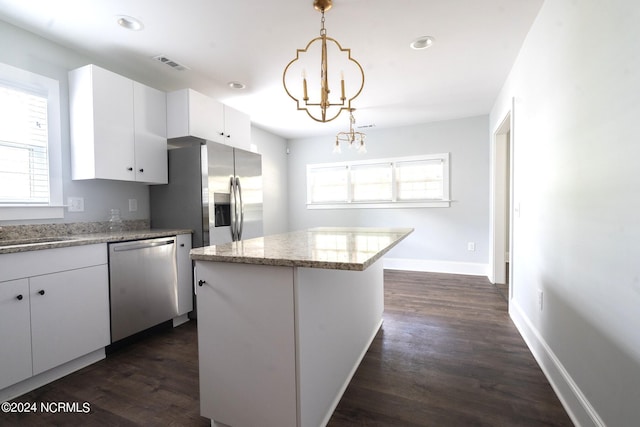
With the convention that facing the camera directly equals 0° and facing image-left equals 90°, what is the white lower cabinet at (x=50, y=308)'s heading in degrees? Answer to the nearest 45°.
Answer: approximately 315°

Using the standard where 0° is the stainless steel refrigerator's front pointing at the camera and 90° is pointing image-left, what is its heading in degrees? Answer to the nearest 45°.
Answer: approximately 315°

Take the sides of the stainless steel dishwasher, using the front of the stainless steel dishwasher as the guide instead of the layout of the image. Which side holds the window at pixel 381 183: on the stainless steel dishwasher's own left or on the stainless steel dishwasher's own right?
on the stainless steel dishwasher's own left

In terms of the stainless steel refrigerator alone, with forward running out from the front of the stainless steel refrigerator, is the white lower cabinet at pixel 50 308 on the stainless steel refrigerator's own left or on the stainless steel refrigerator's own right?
on the stainless steel refrigerator's own right

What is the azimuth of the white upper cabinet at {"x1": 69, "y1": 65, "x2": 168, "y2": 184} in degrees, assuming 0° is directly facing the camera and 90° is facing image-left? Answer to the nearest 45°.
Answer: approximately 315°

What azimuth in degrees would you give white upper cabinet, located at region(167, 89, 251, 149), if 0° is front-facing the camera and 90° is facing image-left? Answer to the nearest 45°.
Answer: approximately 315°
